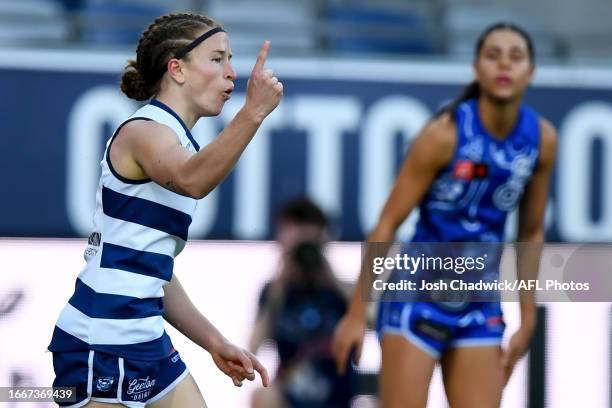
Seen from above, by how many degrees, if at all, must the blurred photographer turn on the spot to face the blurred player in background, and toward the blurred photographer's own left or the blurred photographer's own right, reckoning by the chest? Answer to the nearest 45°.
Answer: approximately 45° to the blurred photographer's own left

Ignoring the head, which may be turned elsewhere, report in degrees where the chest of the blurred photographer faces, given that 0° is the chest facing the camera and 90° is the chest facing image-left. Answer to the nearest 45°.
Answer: approximately 0°

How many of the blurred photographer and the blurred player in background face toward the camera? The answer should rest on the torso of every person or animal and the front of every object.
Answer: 2

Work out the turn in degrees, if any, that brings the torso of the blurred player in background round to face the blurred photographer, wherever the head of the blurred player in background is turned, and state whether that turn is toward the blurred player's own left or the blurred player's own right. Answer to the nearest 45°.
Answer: approximately 135° to the blurred player's own right

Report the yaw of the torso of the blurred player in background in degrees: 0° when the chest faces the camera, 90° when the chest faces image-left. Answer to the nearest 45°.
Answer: approximately 0°
